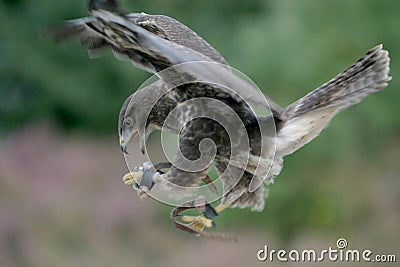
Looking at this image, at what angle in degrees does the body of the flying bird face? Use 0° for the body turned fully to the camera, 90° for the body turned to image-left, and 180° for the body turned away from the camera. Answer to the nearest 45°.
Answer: approximately 90°
